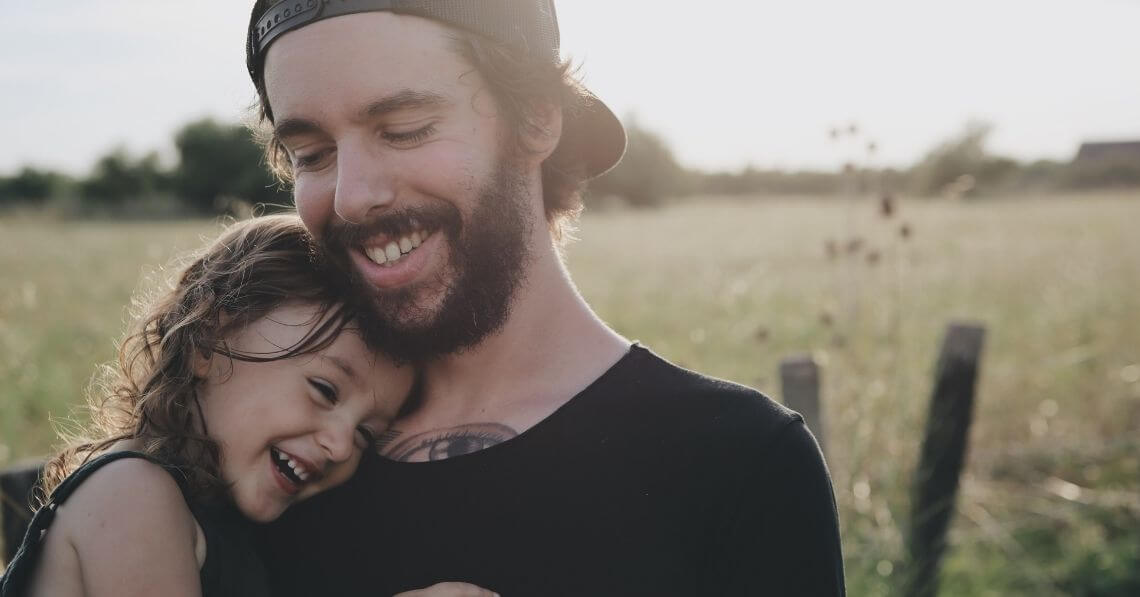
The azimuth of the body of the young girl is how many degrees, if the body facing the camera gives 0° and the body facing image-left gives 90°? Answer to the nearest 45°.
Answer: approximately 270°

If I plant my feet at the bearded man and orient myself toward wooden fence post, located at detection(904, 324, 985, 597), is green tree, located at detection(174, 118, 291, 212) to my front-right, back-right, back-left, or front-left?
front-left

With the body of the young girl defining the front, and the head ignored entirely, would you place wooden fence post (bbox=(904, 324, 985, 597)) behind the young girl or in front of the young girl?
in front

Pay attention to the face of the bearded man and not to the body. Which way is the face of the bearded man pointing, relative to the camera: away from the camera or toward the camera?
toward the camera

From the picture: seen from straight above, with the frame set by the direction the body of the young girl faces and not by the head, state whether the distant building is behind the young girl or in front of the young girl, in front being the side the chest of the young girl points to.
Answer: in front

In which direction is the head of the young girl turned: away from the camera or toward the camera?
toward the camera

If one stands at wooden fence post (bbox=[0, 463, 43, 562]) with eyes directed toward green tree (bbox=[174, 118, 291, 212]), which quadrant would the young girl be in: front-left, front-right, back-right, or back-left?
back-right

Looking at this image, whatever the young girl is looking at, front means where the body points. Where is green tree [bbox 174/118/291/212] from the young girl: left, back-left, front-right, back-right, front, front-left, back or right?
left
